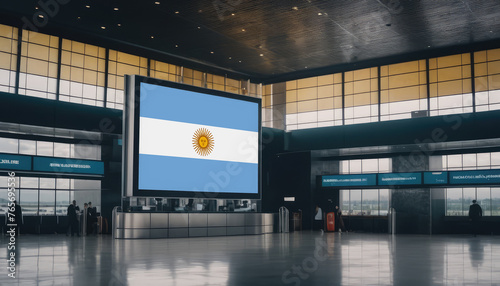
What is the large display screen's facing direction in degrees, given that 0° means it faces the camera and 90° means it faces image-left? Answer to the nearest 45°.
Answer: approximately 315°

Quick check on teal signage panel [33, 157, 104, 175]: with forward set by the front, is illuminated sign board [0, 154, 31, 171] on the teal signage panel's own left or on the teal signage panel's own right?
on the teal signage panel's own right

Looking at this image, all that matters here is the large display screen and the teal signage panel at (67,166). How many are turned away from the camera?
0

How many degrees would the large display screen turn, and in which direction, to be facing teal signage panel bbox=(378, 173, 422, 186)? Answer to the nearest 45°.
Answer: approximately 90° to its left

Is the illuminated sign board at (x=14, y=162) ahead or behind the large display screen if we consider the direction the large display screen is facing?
behind

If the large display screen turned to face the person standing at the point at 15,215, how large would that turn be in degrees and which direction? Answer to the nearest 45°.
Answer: approximately 135° to its right

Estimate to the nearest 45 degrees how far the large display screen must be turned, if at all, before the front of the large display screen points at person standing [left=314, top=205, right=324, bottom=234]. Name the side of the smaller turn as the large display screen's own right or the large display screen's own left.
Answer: approximately 90° to the large display screen's own left

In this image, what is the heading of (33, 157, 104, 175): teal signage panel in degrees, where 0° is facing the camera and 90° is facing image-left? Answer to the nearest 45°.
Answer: approximately 315°
